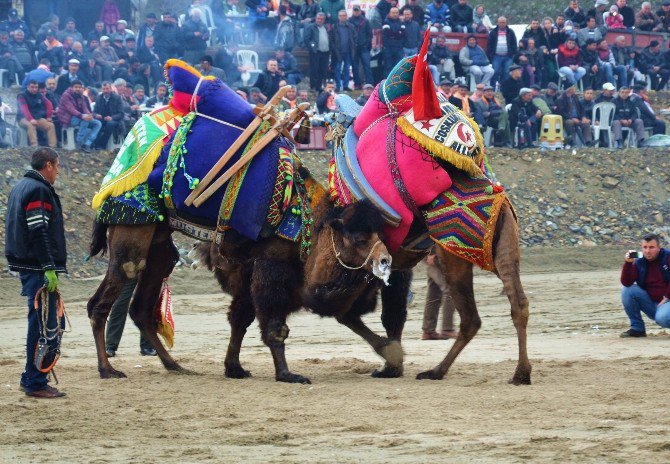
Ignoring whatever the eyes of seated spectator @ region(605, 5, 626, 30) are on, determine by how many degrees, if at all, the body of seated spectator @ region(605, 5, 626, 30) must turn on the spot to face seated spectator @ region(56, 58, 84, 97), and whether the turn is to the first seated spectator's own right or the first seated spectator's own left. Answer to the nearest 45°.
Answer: approximately 45° to the first seated spectator's own right

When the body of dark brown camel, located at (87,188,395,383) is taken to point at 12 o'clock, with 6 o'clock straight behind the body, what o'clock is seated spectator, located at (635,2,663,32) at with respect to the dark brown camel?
The seated spectator is roughly at 10 o'clock from the dark brown camel.

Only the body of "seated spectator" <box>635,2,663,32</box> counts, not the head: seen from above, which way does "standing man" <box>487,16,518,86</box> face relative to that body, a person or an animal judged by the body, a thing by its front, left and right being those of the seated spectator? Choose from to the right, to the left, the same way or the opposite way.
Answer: the same way

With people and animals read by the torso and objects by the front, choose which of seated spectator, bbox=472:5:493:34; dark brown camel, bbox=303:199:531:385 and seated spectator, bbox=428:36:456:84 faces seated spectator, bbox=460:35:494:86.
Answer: seated spectator, bbox=472:5:493:34

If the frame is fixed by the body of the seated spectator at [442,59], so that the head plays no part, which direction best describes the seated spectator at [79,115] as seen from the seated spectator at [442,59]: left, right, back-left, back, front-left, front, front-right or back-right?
front-right

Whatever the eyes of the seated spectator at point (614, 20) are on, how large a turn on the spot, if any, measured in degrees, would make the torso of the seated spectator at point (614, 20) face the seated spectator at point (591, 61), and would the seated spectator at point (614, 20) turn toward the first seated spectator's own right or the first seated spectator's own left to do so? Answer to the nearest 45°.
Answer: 0° — they already face them

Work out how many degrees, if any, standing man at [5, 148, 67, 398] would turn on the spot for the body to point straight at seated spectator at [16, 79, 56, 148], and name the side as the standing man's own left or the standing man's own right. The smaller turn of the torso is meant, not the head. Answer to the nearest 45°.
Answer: approximately 90° to the standing man's own left

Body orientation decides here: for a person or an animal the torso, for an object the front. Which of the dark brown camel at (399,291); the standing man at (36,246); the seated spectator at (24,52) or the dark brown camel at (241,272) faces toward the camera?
the seated spectator

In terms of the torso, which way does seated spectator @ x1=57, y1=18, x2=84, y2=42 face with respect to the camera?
toward the camera

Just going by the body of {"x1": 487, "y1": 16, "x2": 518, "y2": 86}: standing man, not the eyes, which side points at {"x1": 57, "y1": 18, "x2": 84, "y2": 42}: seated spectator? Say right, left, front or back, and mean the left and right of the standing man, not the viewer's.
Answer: right

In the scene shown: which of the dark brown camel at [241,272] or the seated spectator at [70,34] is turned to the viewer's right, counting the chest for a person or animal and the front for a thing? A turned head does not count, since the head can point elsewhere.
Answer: the dark brown camel

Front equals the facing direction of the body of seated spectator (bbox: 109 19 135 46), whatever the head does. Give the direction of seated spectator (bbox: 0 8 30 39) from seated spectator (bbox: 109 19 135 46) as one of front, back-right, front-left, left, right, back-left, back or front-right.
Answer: right

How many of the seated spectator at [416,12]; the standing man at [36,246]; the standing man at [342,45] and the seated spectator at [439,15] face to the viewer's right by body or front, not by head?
1

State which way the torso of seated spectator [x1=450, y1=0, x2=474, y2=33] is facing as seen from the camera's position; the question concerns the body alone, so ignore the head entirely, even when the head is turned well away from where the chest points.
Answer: toward the camera

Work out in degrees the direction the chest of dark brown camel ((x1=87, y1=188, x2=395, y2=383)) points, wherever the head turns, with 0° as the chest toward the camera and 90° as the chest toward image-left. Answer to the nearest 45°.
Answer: approximately 270°

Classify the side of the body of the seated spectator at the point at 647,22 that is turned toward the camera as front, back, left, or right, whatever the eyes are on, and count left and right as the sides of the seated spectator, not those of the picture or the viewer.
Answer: front

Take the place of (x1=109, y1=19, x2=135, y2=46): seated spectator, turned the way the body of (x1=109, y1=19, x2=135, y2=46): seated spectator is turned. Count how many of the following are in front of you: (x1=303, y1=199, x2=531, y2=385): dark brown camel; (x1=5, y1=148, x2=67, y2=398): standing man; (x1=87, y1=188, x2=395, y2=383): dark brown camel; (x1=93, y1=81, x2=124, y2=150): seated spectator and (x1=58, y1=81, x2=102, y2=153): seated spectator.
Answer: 5

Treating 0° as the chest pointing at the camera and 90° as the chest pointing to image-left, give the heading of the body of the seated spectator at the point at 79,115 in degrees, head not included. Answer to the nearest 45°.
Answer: approximately 315°

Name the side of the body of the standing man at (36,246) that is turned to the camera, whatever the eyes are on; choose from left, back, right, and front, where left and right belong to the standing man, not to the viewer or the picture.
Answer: right

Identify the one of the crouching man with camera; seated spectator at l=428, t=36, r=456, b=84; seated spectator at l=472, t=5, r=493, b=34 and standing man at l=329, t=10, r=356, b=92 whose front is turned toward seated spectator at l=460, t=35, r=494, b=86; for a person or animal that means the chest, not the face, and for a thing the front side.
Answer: seated spectator at l=472, t=5, r=493, b=34
